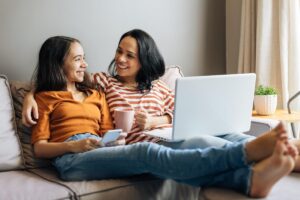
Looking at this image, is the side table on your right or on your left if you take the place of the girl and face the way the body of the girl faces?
on your left

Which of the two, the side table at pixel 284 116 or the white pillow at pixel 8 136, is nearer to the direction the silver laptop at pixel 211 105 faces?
the white pillow

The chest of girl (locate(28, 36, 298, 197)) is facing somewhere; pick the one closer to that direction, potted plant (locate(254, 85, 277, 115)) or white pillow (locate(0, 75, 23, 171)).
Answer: the potted plant

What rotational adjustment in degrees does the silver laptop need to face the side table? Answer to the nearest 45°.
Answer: approximately 90° to its right

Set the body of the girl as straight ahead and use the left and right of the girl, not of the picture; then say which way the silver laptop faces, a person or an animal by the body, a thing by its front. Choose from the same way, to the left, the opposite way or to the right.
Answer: the opposite way

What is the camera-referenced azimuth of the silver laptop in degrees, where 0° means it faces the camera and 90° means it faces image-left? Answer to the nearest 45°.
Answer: approximately 135°

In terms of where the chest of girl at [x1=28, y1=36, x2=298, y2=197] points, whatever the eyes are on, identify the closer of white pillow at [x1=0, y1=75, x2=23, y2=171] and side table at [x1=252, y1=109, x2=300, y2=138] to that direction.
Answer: the side table

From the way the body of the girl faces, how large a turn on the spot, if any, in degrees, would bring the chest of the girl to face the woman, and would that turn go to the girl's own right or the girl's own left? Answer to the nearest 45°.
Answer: approximately 135° to the girl's own left
